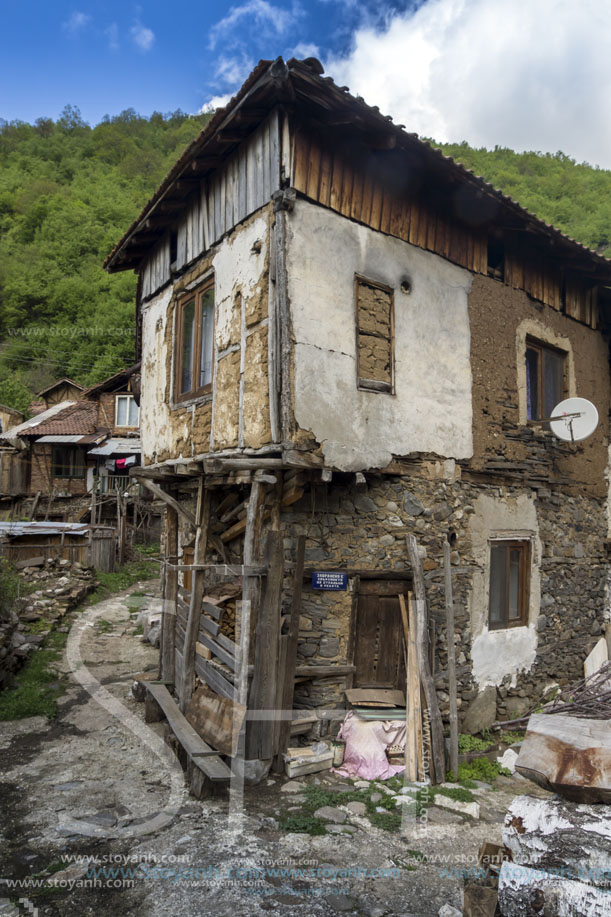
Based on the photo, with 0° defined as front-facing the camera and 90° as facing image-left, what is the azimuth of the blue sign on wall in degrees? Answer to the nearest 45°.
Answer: approximately 0°

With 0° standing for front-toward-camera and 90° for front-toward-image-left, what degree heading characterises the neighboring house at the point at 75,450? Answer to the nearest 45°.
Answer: approximately 0°

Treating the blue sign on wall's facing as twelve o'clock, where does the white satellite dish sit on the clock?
The white satellite dish is roughly at 8 o'clock from the blue sign on wall.

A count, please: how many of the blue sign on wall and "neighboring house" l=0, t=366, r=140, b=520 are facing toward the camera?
2
